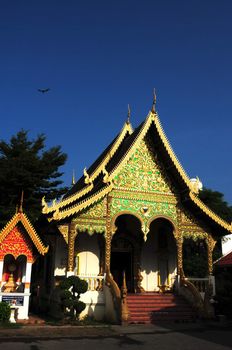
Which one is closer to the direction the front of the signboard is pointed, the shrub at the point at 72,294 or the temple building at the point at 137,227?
the shrub

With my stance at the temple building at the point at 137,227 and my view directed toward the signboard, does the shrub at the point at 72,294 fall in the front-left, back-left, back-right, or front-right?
front-left

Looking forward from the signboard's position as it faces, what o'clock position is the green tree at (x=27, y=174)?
The green tree is roughly at 6 o'clock from the signboard.

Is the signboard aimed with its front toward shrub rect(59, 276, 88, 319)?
no

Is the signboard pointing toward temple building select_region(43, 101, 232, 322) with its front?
no

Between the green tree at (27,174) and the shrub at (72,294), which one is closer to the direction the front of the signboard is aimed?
the shrub

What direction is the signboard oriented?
toward the camera

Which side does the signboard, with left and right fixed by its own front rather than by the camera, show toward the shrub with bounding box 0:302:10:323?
front
